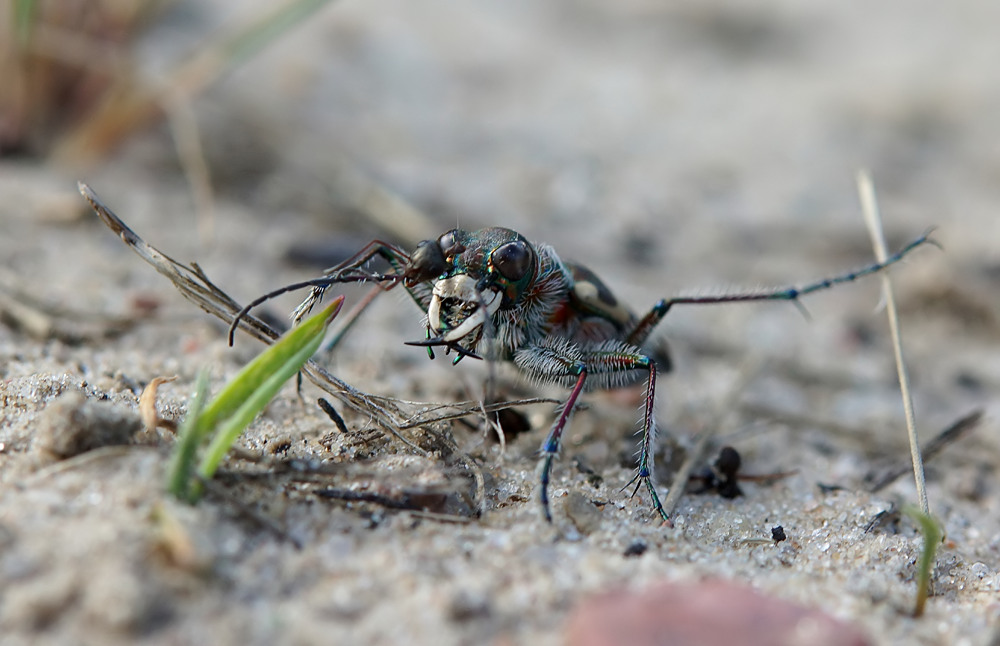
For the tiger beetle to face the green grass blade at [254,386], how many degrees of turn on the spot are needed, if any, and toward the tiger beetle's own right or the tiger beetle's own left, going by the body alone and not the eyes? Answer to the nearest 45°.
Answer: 0° — it already faces it

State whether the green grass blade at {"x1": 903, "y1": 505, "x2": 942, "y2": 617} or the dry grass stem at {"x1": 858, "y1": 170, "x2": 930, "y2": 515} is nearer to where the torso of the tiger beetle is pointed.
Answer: the green grass blade

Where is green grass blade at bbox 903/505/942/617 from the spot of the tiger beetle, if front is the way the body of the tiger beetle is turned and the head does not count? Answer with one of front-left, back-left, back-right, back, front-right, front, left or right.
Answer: left

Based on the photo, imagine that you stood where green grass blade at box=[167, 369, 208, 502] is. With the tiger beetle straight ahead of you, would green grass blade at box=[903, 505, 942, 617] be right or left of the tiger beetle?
right

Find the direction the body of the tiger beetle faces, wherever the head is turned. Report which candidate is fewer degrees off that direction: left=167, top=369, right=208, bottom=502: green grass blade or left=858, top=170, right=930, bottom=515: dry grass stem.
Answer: the green grass blade

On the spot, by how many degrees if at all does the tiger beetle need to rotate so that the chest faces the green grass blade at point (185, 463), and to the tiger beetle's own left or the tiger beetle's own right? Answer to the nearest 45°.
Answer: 0° — it already faces it

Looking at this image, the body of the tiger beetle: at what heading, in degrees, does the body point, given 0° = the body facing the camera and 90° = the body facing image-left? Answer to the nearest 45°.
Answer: approximately 45°

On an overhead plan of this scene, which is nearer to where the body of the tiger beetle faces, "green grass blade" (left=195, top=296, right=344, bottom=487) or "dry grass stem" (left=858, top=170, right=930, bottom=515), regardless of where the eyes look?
the green grass blade

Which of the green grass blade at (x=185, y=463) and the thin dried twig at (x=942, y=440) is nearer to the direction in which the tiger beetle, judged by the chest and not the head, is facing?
the green grass blade

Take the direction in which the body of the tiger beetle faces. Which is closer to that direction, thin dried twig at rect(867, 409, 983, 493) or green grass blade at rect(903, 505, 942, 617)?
the green grass blade
